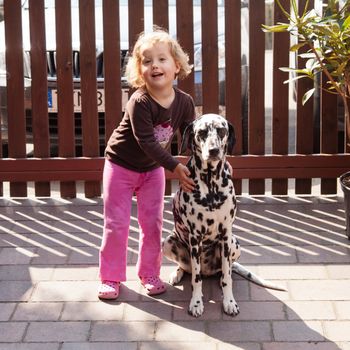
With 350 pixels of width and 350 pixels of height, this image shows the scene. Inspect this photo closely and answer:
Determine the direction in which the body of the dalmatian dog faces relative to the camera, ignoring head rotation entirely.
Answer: toward the camera

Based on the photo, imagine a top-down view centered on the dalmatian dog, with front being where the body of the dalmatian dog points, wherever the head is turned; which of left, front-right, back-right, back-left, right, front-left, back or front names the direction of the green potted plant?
back-left

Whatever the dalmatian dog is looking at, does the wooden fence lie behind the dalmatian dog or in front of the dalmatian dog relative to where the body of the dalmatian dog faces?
behind
